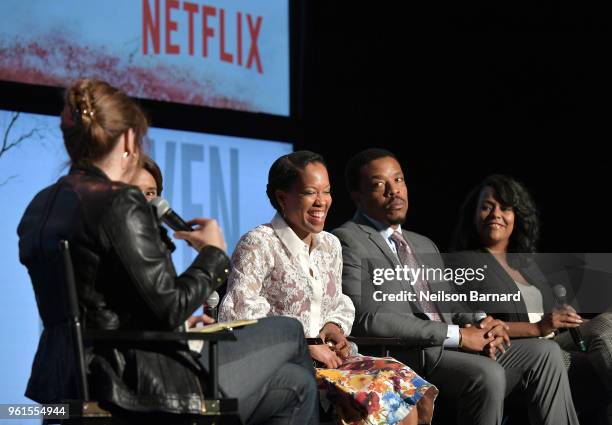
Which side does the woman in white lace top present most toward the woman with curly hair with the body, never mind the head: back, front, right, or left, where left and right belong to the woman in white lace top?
left

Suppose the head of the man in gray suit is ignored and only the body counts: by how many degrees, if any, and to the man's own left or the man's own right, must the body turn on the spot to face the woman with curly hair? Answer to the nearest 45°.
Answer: approximately 90° to the man's own left

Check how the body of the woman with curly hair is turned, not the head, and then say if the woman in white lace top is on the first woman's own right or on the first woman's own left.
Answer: on the first woman's own right
